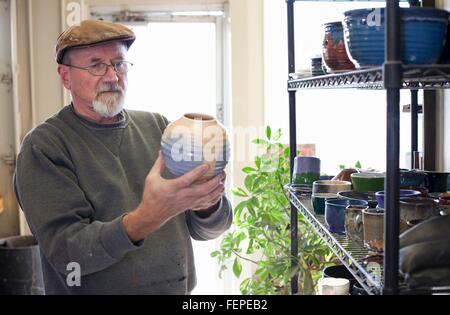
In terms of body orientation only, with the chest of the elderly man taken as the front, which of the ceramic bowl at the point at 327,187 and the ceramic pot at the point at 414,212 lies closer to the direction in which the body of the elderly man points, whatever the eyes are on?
the ceramic pot

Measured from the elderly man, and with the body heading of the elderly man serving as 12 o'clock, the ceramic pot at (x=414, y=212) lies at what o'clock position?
The ceramic pot is roughly at 12 o'clock from the elderly man.

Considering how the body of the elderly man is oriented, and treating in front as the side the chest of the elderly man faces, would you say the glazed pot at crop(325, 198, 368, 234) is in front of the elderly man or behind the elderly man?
in front

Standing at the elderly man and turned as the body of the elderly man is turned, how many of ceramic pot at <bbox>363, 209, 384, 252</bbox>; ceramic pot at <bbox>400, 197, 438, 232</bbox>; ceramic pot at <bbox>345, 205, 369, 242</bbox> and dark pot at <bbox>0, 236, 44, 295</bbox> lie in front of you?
3

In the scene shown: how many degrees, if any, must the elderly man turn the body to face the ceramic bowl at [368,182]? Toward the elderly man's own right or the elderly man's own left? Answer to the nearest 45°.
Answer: approximately 45° to the elderly man's own left

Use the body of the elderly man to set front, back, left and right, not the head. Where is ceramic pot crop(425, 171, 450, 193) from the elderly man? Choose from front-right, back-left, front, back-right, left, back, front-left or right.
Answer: front-left

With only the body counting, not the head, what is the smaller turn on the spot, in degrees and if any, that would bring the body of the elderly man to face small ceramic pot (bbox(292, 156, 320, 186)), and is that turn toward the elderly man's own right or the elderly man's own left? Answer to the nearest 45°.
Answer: approximately 45° to the elderly man's own left

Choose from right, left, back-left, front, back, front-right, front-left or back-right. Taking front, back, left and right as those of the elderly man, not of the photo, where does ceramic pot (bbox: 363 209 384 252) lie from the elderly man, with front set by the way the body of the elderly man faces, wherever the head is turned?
front

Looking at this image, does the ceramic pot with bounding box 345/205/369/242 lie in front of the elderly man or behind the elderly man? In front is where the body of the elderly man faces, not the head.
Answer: in front

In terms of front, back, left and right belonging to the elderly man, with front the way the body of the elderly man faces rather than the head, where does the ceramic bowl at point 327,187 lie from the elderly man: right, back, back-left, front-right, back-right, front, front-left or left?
front-left

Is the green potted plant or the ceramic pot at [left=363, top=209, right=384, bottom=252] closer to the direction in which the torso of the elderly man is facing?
the ceramic pot

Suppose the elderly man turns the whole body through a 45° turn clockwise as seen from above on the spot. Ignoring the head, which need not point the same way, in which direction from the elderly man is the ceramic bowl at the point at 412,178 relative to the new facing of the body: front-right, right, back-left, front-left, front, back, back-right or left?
left
